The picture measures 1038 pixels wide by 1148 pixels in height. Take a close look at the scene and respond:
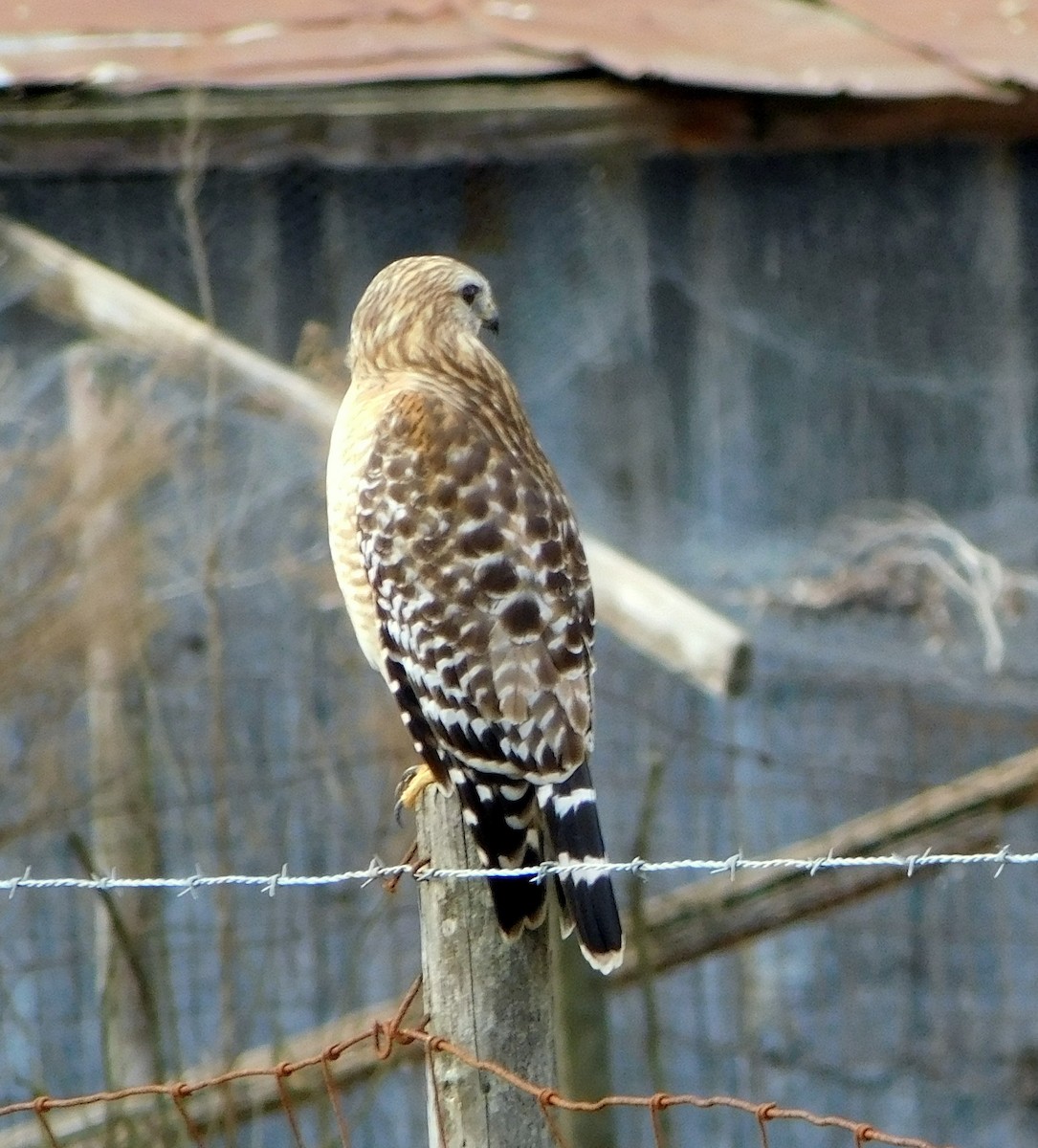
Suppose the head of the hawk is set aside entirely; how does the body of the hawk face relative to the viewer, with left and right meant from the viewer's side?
facing away from the viewer and to the left of the viewer

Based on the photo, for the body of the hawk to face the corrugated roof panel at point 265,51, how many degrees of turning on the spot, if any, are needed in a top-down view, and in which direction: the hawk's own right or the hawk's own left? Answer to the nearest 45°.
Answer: approximately 45° to the hawk's own right

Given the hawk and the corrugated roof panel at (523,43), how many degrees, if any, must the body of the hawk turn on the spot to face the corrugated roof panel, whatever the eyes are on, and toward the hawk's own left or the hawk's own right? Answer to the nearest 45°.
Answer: approximately 45° to the hawk's own right

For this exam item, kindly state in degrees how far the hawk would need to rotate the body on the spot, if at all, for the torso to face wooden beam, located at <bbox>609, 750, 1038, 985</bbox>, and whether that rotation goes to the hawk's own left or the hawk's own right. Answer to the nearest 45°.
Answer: approximately 90° to the hawk's own right
